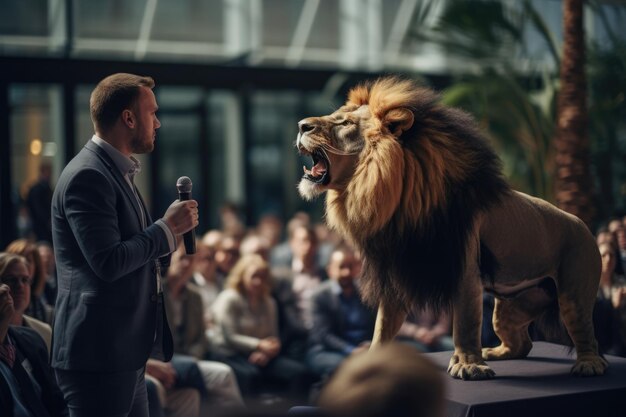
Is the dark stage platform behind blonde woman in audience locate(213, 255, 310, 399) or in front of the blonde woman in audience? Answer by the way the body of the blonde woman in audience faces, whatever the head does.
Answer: in front

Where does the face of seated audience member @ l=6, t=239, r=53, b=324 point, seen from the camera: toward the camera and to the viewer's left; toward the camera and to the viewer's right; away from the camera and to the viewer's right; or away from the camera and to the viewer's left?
toward the camera and to the viewer's right

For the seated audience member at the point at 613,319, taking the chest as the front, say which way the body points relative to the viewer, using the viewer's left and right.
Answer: facing the viewer and to the left of the viewer

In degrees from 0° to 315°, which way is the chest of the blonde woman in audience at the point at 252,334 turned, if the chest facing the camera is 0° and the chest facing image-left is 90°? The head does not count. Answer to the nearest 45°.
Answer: approximately 315°

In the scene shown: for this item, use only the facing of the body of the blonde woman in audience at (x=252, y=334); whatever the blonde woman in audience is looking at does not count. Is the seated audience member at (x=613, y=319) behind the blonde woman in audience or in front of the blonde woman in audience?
in front

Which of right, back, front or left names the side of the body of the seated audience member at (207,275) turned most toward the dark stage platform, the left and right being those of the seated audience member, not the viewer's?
front

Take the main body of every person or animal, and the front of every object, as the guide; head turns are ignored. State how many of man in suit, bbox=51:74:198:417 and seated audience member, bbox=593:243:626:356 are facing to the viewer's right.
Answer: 1

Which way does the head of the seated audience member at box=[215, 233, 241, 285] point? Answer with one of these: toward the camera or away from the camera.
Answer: toward the camera

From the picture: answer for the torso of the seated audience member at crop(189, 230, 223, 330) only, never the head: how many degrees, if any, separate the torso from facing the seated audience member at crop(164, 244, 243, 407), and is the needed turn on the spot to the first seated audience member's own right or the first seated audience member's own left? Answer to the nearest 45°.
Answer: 0° — they already face them

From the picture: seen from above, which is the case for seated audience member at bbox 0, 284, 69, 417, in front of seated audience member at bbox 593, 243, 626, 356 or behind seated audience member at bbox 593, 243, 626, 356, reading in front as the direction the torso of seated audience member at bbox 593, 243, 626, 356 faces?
in front

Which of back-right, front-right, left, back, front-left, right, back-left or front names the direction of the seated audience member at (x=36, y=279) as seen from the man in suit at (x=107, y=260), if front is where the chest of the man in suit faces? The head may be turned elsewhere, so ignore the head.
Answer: left

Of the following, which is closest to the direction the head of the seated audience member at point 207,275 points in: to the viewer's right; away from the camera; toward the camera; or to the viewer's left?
toward the camera

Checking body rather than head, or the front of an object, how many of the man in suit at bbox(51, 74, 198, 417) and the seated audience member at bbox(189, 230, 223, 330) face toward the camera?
1

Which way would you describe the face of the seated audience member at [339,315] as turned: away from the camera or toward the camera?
toward the camera

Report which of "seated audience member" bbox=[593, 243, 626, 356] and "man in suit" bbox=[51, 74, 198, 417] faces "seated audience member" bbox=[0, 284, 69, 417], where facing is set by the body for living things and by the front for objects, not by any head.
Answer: "seated audience member" bbox=[593, 243, 626, 356]

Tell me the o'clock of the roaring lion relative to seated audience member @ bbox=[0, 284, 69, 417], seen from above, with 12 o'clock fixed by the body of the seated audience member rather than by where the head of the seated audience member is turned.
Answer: The roaring lion is roughly at 10 o'clock from the seated audience member.

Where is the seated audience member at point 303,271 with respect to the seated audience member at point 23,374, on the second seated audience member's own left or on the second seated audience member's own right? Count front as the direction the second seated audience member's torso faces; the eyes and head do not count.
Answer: on the second seated audience member's own left

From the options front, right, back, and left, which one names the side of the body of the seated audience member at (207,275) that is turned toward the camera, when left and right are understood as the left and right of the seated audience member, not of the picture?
front
